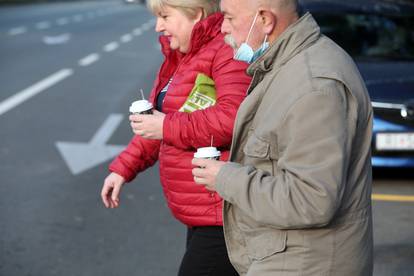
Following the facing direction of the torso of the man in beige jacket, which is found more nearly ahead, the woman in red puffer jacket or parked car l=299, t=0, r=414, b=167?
the woman in red puffer jacket

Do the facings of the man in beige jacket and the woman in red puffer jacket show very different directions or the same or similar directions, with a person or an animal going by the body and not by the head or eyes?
same or similar directions

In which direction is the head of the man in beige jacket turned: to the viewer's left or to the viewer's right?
to the viewer's left

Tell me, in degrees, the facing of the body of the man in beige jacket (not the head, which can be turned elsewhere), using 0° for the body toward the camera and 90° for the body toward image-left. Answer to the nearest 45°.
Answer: approximately 90°

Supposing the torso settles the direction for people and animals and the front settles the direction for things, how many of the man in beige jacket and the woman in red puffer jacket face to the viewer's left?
2

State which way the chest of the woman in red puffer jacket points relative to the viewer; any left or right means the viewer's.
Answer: facing to the left of the viewer

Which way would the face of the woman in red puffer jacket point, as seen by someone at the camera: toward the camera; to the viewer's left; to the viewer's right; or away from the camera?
to the viewer's left
